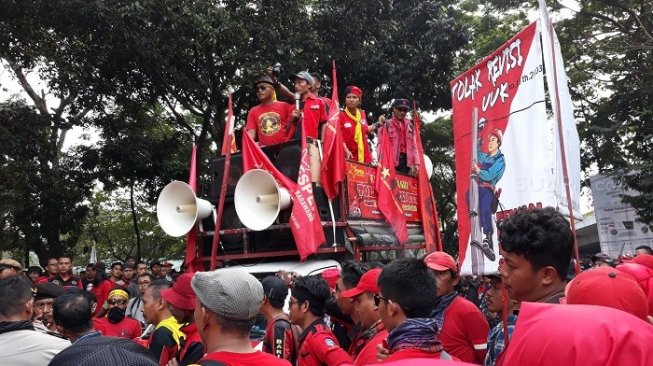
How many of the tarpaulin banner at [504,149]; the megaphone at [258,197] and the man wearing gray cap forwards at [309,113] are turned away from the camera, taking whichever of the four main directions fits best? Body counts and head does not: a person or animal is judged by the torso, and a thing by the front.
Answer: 0

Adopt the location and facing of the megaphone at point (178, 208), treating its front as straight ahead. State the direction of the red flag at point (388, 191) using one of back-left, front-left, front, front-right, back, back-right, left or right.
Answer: back-left

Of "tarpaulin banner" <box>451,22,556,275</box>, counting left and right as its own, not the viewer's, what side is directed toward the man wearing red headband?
right

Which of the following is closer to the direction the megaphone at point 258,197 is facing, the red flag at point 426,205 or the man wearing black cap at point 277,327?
the man wearing black cap

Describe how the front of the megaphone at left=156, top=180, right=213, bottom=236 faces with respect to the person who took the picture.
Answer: facing the viewer and to the left of the viewer

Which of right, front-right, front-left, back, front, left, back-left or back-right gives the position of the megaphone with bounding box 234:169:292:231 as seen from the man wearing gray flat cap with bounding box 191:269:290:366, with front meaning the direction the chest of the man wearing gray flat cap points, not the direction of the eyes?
front-right

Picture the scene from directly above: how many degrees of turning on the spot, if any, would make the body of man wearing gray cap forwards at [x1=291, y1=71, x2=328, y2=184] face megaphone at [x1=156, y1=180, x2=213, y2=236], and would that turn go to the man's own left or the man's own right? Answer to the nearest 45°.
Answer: approximately 45° to the man's own right

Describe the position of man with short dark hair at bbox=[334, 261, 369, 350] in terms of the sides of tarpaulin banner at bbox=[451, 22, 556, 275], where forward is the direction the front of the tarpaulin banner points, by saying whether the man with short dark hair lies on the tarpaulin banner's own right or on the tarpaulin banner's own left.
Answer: on the tarpaulin banner's own right

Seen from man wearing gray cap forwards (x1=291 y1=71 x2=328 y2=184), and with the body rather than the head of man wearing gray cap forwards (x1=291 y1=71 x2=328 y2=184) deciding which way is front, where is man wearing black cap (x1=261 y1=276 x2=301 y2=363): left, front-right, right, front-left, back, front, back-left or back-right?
front-left

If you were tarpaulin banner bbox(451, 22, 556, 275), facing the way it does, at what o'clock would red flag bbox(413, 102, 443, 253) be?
The red flag is roughly at 4 o'clock from the tarpaulin banner.
